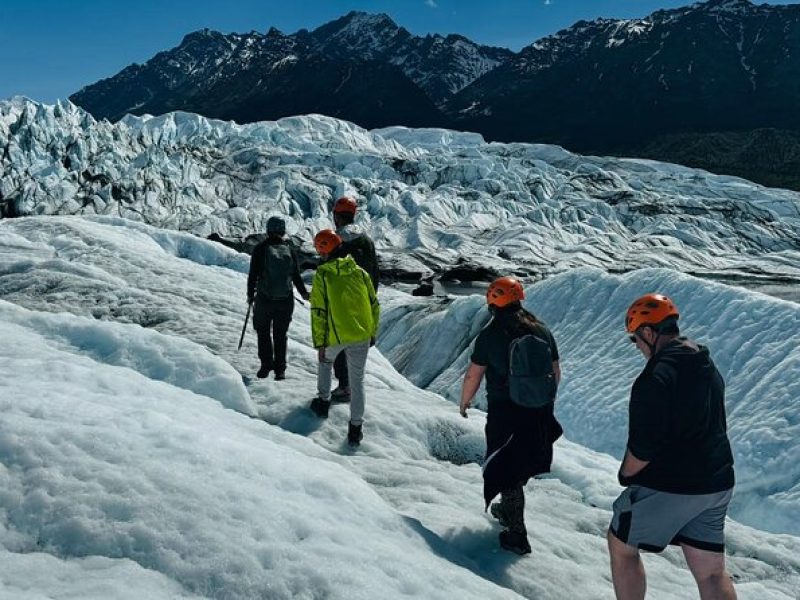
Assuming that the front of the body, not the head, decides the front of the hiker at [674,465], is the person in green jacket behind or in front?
in front

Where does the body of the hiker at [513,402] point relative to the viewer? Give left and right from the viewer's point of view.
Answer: facing away from the viewer and to the left of the viewer

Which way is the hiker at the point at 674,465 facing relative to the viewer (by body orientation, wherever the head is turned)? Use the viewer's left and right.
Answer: facing away from the viewer and to the left of the viewer

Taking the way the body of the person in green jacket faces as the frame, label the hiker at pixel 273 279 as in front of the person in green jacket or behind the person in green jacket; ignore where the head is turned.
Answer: in front

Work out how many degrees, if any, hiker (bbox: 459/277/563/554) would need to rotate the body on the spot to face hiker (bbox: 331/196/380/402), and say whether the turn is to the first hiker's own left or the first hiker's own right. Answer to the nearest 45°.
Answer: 0° — they already face them

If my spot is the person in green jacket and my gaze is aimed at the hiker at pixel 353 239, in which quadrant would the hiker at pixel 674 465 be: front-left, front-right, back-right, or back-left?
back-right

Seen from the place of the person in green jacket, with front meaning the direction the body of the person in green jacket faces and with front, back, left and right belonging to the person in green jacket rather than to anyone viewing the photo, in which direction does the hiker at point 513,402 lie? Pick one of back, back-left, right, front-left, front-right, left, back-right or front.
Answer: back

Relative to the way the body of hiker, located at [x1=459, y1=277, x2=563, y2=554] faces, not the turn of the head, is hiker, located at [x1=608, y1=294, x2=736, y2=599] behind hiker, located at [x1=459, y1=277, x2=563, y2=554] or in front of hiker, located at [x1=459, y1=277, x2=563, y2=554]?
behind

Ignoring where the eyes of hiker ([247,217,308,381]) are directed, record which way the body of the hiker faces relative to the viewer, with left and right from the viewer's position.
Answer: facing away from the viewer

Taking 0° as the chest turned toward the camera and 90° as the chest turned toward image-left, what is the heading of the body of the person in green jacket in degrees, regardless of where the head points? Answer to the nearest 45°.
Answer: approximately 135°
